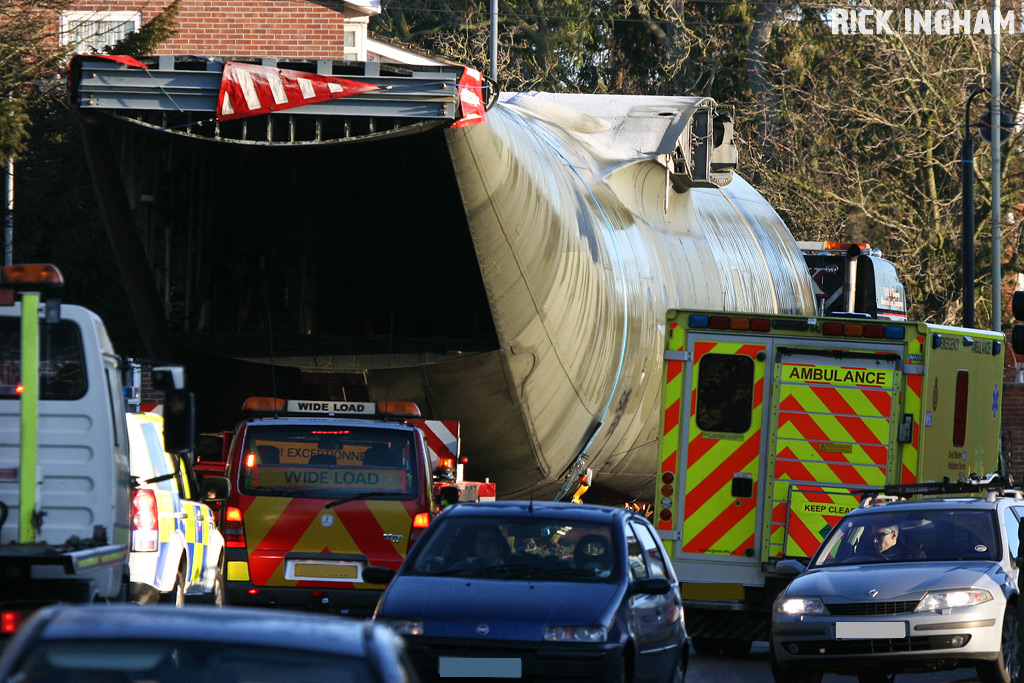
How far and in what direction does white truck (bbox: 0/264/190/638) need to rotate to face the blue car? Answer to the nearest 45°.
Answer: approximately 90° to its right

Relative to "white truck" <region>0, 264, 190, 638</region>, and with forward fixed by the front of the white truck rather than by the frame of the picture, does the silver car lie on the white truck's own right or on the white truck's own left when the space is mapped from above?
on the white truck's own right

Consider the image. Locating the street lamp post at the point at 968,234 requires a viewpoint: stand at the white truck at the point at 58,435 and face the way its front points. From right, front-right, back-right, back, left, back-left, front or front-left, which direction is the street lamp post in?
front-right

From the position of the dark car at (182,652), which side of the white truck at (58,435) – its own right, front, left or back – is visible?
back

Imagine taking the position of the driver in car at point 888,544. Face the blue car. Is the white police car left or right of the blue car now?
right

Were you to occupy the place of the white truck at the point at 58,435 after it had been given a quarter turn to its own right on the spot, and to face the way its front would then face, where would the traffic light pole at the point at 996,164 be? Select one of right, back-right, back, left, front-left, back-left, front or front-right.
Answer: front-left

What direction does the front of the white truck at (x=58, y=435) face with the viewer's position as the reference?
facing away from the viewer

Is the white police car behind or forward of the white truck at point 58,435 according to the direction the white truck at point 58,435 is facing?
forward

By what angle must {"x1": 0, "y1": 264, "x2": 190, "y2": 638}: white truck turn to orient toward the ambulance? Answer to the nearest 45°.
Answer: approximately 45° to its right

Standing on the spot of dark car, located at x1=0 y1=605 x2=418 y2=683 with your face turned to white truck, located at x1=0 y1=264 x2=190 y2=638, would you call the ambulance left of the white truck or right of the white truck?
right

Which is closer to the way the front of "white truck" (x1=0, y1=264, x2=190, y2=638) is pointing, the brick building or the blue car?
the brick building

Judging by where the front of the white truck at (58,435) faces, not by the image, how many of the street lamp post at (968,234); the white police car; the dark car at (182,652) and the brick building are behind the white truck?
1

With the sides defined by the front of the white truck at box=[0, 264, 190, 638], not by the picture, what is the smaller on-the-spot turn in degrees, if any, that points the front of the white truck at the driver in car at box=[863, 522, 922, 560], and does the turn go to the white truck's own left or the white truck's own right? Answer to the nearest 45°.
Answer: approximately 90° to the white truck's own right
